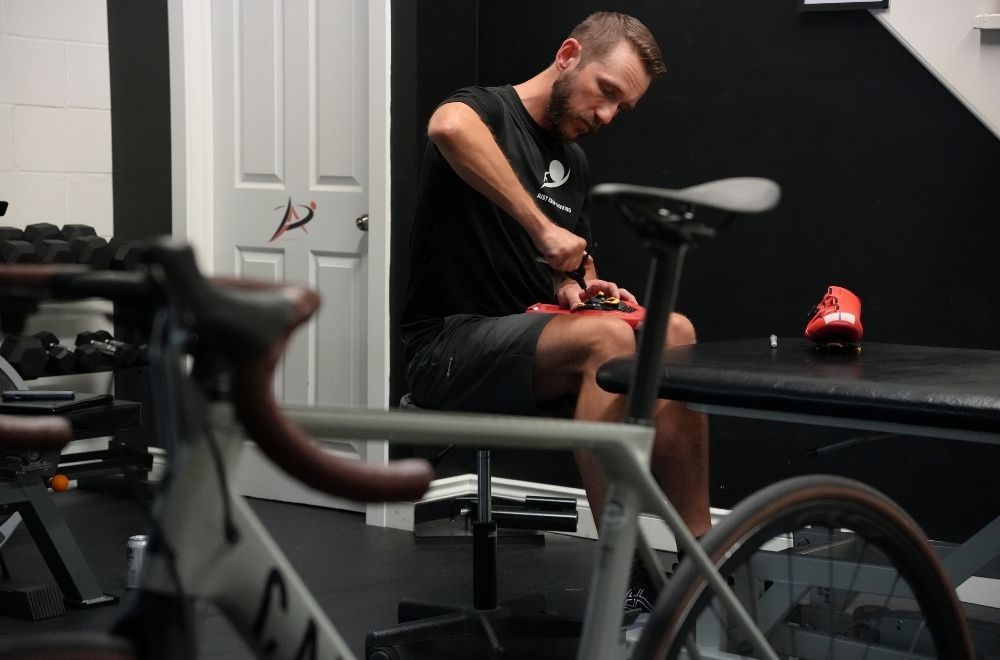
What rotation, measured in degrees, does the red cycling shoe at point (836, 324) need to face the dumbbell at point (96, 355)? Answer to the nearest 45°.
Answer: approximately 90° to its right

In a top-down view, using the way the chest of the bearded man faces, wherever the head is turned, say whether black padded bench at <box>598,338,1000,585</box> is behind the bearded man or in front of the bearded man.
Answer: in front

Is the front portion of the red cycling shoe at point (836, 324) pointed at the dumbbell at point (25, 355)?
no

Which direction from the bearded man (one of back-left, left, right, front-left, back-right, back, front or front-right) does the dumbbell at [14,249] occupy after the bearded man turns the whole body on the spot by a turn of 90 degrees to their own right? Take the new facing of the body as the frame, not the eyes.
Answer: right

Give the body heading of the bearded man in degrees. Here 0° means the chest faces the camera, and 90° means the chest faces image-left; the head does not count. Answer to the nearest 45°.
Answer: approximately 315°

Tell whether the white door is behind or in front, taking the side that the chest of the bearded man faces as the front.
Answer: behind

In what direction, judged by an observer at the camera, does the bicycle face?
facing the viewer and to the left of the viewer

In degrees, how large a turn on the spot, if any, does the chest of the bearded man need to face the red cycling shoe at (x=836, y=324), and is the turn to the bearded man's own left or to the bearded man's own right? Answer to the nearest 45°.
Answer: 0° — they already face it

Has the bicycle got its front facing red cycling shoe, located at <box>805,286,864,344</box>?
no

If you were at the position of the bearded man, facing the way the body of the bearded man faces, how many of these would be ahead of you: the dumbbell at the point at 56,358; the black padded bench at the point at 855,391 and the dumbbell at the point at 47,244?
1

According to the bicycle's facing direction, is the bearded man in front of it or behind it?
behind

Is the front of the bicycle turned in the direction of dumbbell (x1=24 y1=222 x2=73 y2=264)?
no

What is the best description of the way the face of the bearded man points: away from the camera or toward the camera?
toward the camera

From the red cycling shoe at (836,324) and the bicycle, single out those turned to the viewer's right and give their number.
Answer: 0
